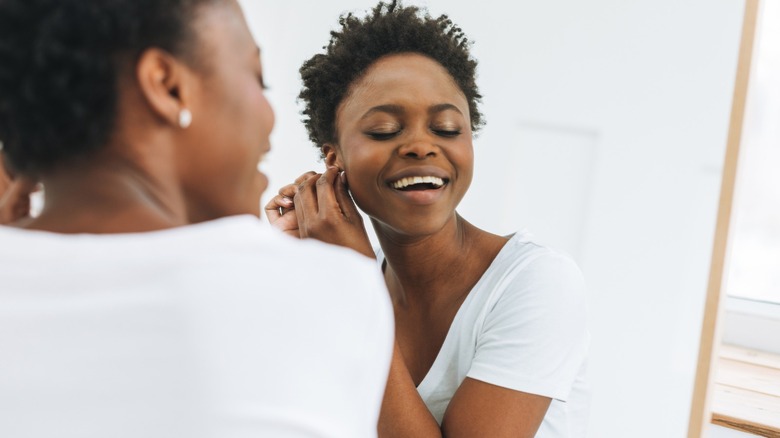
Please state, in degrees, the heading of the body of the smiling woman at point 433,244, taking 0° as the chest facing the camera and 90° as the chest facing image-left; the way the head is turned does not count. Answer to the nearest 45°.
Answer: approximately 45°
